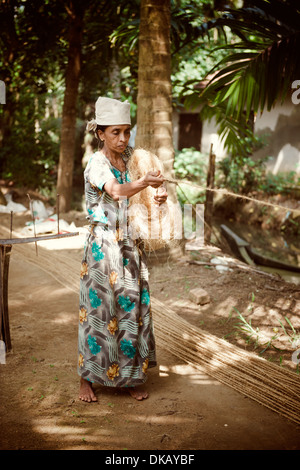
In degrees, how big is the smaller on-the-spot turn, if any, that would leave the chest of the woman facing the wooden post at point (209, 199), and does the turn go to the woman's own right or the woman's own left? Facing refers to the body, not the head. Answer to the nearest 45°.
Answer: approximately 135° to the woman's own left

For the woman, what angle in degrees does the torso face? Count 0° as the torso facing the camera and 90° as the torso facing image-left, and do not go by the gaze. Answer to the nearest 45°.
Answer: approximately 315°

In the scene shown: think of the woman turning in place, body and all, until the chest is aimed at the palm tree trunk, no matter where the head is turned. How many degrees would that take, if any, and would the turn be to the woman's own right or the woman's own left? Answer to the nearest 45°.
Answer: approximately 135° to the woman's own left

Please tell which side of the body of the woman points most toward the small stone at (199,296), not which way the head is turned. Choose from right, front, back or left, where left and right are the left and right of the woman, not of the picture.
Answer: left

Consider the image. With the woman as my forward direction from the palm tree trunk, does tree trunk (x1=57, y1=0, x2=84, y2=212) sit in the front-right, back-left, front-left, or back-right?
back-right
